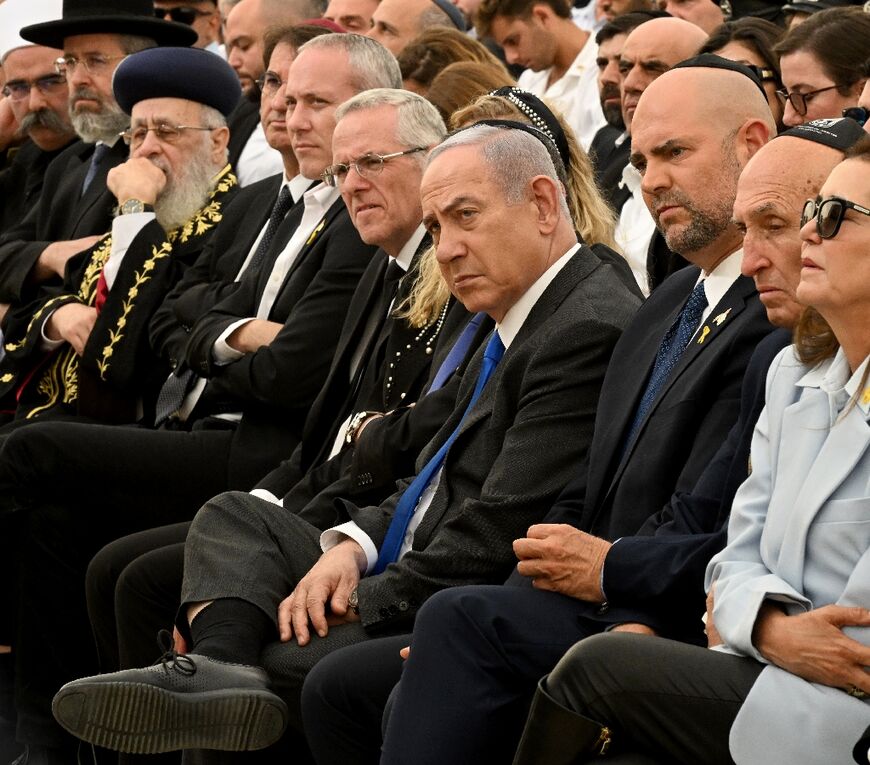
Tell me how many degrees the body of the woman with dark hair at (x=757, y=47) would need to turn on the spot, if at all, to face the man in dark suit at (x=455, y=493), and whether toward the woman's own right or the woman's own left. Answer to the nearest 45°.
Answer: approximately 45° to the woman's own left

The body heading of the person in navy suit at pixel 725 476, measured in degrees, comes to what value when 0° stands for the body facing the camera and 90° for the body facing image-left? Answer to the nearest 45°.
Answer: approximately 45°

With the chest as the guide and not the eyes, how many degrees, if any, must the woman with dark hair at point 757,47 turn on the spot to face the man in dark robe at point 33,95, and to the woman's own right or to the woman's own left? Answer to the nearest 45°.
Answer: approximately 90° to the woman's own right

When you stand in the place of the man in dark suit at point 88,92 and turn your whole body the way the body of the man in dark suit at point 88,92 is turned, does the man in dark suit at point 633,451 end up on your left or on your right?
on your left

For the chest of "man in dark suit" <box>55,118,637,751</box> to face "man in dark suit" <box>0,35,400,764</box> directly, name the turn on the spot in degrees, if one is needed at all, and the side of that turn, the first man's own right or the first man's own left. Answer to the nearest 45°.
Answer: approximately 90° to the first man's own right

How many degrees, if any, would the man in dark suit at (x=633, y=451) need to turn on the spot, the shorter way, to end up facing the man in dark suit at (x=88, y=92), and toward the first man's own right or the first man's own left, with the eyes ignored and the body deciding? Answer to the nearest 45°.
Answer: approximately 90° to the first man's own right

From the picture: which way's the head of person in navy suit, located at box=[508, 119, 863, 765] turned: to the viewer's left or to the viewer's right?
to the viewer's left

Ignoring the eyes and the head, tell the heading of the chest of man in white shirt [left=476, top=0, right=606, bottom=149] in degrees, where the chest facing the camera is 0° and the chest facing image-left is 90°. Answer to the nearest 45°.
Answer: approximately 45°

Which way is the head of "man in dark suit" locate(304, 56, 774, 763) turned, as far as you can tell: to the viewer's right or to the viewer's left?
to the viewer's left

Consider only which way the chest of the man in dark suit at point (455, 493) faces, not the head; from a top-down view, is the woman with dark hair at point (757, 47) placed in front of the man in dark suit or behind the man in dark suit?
behind

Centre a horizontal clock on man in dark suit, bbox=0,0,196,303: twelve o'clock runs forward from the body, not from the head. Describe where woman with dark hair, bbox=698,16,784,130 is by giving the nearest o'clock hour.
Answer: The woman with dark hair is roughly at 9 o'clock from the man in dark suit.

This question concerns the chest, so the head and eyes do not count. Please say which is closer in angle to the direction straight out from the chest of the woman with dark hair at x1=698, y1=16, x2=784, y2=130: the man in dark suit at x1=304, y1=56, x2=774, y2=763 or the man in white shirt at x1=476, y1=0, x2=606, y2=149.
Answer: the man in dark suit

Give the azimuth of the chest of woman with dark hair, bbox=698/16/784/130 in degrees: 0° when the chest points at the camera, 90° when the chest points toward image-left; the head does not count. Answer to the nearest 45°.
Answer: approximately 45°
